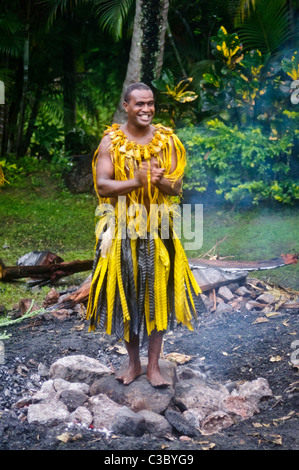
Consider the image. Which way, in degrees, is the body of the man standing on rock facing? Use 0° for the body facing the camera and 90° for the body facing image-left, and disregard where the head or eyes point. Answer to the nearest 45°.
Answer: approximately 0°

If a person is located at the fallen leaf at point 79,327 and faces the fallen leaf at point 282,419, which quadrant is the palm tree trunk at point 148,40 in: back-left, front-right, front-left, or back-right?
back-left

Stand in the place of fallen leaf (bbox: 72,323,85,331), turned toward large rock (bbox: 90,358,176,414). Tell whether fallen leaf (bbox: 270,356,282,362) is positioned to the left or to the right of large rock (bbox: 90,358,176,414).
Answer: left

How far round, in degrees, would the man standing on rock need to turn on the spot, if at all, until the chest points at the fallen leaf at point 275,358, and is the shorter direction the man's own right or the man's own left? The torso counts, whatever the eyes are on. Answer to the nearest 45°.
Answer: approximately 135° to the man's own left

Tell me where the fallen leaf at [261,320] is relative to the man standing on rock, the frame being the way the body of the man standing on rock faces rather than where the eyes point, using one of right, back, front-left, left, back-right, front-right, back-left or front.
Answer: back-left

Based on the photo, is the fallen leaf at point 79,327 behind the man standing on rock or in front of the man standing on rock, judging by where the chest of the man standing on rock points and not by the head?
behind
